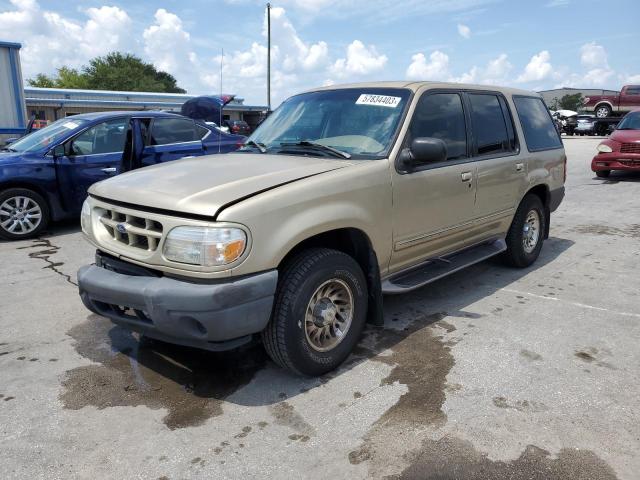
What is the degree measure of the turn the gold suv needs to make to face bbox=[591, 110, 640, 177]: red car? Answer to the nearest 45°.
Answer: approximately 180°

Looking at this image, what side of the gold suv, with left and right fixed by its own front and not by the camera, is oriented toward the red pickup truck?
back

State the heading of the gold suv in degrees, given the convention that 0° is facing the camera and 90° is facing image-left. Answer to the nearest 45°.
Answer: approximately 45°
